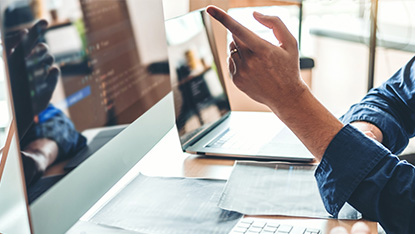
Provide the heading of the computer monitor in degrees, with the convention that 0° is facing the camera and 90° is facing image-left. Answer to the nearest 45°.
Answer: approximately 315°

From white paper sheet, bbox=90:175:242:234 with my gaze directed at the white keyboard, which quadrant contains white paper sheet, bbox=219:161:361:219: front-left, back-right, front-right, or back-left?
front-left

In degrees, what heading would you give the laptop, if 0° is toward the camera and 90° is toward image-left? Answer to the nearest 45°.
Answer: approximately 270°

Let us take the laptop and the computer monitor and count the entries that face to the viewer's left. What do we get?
0

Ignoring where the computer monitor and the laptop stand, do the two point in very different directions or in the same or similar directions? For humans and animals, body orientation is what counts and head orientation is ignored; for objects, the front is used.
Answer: same or similar directions

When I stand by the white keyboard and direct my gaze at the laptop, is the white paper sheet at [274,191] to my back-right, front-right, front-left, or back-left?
front-right
